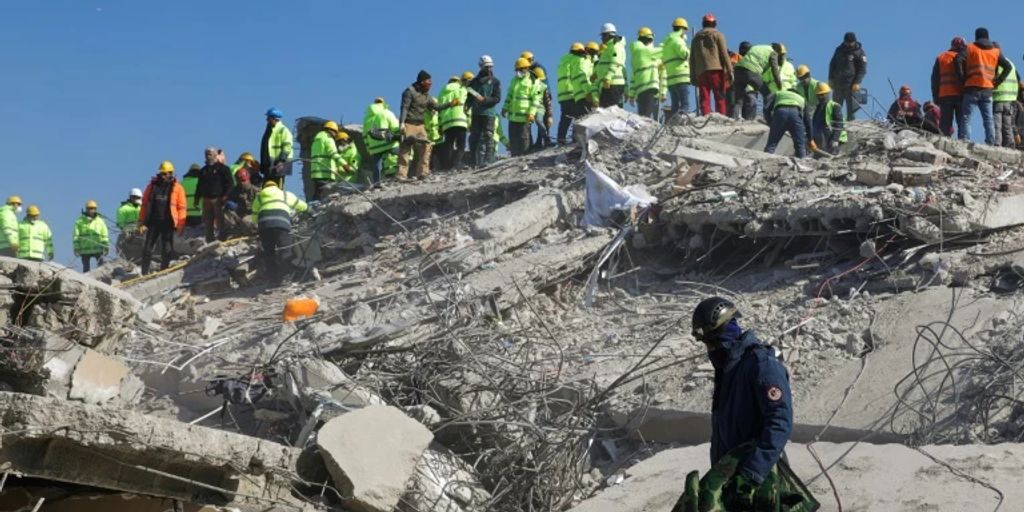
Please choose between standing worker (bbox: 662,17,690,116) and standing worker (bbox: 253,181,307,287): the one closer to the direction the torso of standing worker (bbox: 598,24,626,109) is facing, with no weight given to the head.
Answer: the standing worker (bbox: 253,181,307,287)

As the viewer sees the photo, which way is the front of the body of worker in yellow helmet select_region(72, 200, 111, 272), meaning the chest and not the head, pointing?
toward the camera

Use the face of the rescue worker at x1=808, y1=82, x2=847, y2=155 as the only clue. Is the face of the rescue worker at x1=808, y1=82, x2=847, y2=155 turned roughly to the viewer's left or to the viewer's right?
to the viewer's left

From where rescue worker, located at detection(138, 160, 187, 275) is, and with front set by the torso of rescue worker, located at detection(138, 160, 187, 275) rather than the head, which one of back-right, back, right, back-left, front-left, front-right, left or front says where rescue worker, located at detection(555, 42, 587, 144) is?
left

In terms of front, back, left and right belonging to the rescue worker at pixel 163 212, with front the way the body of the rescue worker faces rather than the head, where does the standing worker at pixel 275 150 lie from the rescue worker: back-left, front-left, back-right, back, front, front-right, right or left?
left

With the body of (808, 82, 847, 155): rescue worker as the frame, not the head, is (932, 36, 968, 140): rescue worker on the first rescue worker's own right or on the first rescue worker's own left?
on the first rescue worker's own left

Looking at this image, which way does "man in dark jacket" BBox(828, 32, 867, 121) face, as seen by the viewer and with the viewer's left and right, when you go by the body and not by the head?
facing the viewer

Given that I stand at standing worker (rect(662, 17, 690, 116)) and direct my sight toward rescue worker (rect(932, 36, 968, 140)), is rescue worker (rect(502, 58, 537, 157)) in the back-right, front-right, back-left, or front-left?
back-right

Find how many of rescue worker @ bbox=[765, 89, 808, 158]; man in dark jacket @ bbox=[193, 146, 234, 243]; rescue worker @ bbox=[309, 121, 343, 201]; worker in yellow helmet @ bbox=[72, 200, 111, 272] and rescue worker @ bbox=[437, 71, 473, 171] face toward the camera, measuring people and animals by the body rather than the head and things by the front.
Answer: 2

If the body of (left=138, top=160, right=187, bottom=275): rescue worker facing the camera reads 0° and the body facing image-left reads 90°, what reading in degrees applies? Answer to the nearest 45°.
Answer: approximately 0°

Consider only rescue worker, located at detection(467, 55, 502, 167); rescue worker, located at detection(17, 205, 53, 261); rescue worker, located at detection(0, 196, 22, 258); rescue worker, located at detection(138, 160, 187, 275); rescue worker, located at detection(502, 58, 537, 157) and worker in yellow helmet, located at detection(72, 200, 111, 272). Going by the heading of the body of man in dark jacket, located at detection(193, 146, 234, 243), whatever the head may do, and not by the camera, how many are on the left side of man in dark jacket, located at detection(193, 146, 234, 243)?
2
